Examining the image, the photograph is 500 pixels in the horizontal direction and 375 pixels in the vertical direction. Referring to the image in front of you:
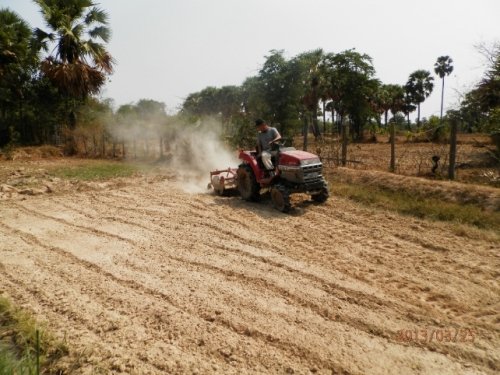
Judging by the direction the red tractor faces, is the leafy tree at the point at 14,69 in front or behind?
behind

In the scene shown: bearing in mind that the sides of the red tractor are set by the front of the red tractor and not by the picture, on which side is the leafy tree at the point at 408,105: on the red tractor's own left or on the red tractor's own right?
on the red tractor's own left

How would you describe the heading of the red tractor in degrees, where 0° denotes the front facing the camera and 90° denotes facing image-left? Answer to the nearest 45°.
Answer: approximately 315°

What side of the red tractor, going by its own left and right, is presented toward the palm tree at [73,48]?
back

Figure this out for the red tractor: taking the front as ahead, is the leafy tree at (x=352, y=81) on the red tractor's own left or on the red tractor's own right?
on the red tractor's own left

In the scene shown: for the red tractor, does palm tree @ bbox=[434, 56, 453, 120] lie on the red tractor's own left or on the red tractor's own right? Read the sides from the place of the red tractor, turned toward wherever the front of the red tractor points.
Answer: on the red tractor's own left

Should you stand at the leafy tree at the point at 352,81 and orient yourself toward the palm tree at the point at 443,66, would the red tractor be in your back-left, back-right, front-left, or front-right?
back-right

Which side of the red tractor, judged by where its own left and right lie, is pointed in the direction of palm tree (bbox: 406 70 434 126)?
left
